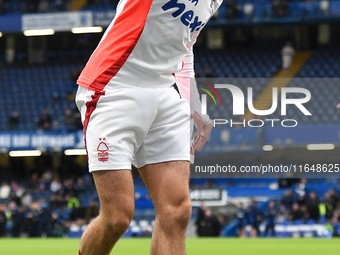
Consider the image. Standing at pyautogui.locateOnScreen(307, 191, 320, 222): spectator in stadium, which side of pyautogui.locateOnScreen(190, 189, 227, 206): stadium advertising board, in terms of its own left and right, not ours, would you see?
left

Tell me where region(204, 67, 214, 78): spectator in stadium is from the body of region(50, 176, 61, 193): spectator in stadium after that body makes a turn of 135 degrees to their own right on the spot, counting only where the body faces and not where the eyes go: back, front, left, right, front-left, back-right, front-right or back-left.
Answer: back-right

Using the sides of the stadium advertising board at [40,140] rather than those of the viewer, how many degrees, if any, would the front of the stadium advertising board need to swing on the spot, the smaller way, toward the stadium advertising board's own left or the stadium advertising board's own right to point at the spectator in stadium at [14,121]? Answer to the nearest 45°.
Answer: approximately 135° to the stadium advertising board's own right

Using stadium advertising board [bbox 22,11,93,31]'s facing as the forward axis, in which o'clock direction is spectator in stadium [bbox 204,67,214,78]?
The spectator in stadium is roughly at 10 o'clock from the stadium advertising board.

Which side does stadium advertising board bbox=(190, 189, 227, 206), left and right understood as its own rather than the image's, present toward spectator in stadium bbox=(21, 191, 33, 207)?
right

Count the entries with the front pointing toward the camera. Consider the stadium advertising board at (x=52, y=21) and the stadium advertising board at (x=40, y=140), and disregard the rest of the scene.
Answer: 2

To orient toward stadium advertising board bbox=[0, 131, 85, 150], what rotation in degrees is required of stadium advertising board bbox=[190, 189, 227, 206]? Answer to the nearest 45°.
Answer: approximately 135° to its right

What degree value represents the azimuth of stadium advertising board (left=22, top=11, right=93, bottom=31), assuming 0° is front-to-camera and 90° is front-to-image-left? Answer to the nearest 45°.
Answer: approximately 0°
